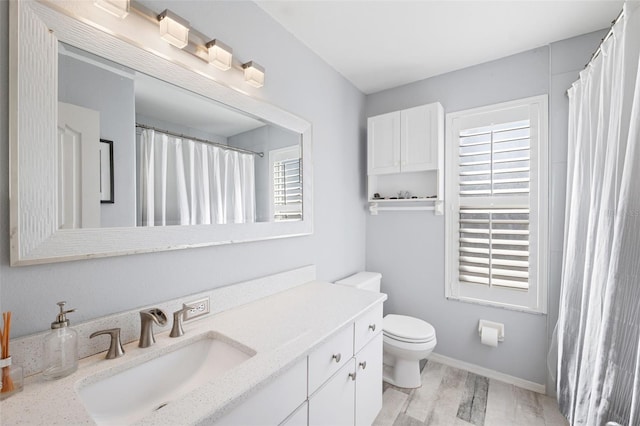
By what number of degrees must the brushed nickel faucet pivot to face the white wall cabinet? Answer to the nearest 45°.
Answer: approximately 45° to its left

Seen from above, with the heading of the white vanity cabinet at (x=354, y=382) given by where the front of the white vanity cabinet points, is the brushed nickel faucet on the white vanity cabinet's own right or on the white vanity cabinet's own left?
on the white vanity cabinet's own right

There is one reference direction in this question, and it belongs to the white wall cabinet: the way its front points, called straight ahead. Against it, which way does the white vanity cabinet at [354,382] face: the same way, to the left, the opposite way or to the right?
to the left

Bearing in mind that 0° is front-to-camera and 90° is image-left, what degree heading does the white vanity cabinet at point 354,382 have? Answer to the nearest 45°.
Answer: approximately 315°

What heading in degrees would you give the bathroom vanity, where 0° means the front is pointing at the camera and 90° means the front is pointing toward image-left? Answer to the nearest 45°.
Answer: approximately 315°

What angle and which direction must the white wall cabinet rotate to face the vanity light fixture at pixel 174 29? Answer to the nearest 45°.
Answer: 0° — it already faces it

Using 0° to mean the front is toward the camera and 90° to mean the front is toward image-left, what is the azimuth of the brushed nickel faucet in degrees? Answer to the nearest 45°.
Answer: approximately 315°

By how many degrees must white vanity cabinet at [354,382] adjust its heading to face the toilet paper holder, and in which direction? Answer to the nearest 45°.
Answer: approximately 90° to its left

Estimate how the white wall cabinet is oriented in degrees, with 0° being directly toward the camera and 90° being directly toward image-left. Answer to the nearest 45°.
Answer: approximately 45°
